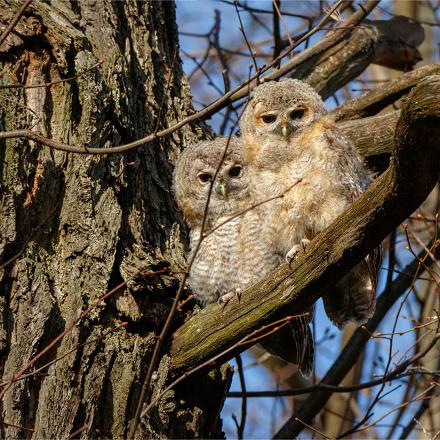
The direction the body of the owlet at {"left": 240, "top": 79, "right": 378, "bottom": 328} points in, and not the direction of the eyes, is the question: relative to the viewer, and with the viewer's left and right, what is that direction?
facing the viewer and to the left of the viewer
